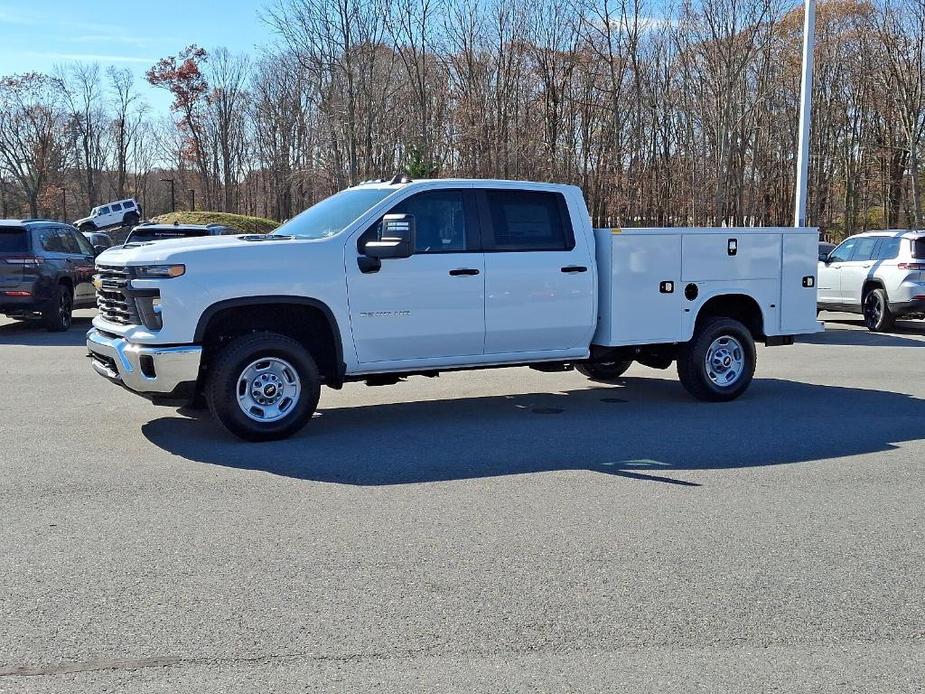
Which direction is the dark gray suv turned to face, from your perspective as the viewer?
facing away from the viewer and to the right of the viewer

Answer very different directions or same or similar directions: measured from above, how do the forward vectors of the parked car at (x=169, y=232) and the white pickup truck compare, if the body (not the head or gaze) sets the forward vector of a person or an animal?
very different directions

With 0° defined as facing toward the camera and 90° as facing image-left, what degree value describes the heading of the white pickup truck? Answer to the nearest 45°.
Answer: approximately 45°

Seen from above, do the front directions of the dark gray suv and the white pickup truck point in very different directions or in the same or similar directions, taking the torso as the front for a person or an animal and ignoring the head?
very different directions

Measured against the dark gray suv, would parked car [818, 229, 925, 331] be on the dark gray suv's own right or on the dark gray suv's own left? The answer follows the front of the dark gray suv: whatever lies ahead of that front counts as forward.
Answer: on the dark gray suv's own right

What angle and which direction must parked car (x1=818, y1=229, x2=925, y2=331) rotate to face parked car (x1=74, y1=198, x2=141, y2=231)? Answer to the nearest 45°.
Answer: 0° — it already faces it

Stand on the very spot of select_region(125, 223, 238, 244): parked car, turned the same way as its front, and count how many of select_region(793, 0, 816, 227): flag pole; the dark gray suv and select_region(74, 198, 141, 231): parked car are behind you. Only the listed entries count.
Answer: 1
